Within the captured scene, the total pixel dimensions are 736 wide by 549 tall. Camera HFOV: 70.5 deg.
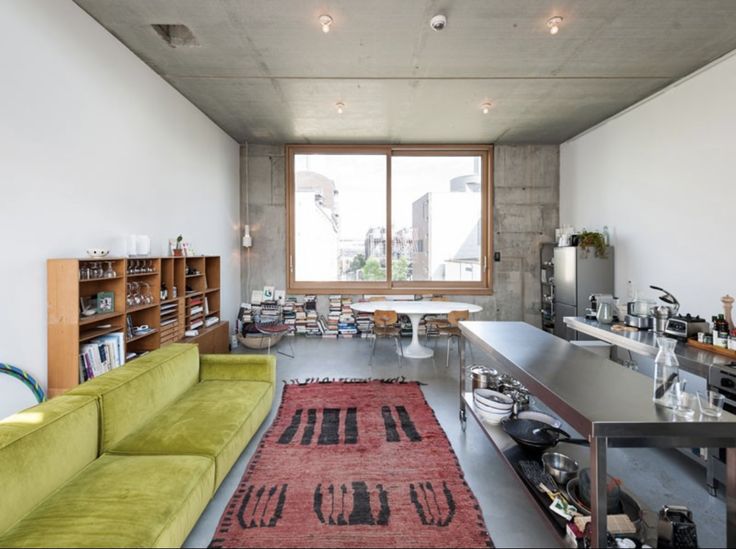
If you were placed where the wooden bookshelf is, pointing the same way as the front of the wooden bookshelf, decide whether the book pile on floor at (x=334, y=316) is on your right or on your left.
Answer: on your left

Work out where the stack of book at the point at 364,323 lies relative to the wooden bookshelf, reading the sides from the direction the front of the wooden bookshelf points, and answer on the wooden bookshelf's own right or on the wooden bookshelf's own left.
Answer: on the wooden bookshelf's own left

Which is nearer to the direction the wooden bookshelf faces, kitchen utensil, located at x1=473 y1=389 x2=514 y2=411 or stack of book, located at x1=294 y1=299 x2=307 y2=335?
the kitchen utensil

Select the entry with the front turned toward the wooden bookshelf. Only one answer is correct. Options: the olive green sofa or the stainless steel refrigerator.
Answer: the stainless steel refrigerator

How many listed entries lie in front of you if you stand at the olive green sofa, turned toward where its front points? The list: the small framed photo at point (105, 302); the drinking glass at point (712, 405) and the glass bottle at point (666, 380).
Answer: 2

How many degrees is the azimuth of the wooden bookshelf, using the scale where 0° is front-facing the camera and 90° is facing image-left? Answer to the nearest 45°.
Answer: approximately 315°

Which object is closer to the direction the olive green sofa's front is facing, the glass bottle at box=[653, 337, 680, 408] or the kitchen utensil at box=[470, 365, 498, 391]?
the glass bottle

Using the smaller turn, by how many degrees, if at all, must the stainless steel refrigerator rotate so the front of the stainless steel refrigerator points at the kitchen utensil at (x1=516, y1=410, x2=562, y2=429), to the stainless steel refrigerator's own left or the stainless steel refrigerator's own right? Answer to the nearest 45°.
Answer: approximately 45° to the stainless steel refrigerator's own left

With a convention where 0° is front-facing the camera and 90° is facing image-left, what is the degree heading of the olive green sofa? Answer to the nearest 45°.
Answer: approximately 315°

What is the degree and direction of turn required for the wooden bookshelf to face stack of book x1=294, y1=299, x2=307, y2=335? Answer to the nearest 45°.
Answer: approximately 90° to its left
